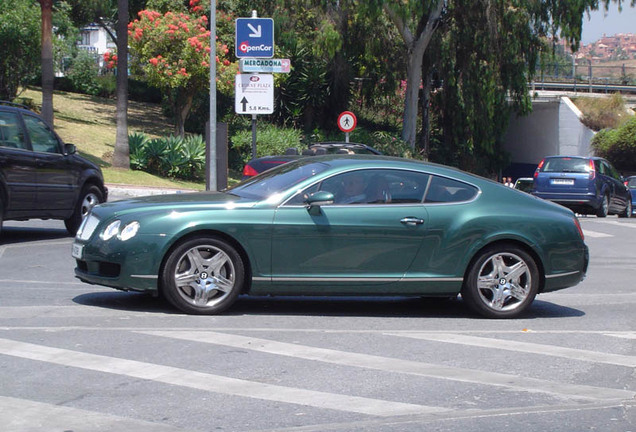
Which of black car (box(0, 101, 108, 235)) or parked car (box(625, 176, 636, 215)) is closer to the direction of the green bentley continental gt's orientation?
the black car

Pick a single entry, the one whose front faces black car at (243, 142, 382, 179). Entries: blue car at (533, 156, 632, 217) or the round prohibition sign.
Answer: the round prohibition sign

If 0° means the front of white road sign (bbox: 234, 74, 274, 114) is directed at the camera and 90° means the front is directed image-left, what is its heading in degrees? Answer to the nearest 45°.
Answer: approximately 0°

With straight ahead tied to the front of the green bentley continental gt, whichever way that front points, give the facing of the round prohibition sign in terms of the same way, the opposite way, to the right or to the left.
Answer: to the left

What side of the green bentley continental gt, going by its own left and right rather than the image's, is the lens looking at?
left

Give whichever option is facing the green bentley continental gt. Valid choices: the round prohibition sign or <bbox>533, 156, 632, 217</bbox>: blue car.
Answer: the round prohibition sign

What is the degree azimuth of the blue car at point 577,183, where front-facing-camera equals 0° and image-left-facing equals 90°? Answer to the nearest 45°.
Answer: approximately 225°

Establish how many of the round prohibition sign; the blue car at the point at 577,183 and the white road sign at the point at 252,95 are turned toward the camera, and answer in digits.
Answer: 2

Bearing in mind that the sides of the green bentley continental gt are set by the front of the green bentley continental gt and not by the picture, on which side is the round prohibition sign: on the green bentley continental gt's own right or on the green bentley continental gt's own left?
on the green bentley continental gt's own right
